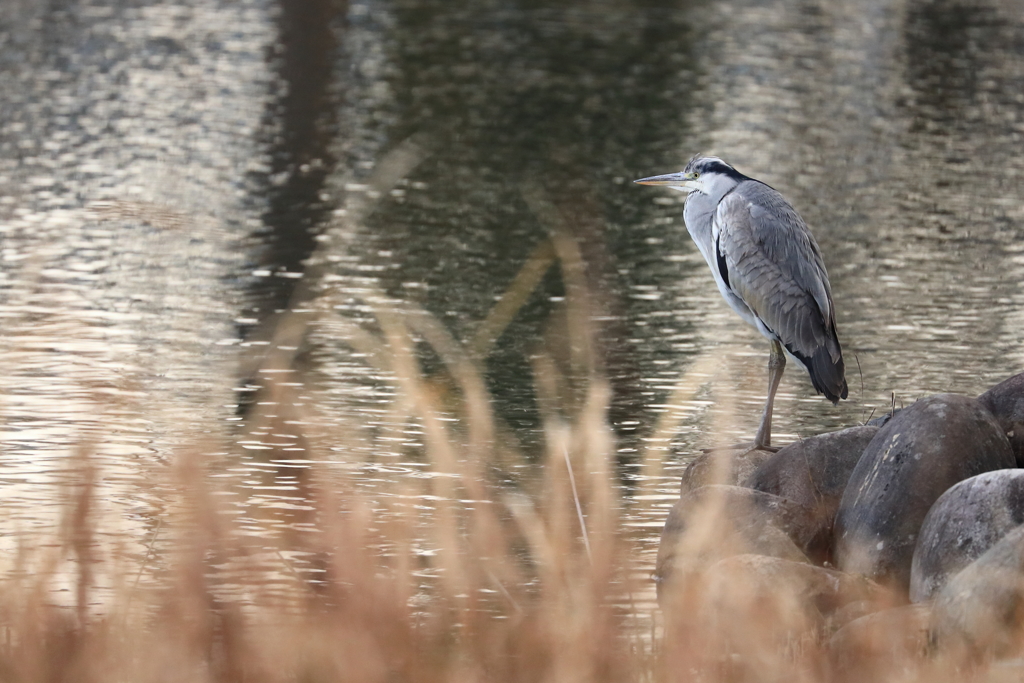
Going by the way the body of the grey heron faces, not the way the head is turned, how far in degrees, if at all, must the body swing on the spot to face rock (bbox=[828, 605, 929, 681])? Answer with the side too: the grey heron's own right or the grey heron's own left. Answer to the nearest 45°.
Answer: approximately 90° to the grey heron's own left

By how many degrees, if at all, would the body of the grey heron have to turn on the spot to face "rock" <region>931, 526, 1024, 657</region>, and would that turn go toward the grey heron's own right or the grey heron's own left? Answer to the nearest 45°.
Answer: approximately 90° to the grey heron's own left

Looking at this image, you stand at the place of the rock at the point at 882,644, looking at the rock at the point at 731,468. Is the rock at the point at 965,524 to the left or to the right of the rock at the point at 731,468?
right

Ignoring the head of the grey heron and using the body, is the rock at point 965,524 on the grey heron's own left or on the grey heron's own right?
on the grey heron's own left

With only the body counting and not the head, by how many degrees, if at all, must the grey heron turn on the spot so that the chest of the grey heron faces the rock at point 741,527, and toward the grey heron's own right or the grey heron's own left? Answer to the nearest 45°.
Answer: approximately 90° to the grey heron's own left

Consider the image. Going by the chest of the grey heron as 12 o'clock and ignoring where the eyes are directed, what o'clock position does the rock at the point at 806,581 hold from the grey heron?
The rock is roughly at 9 o'clock from the grey heron.

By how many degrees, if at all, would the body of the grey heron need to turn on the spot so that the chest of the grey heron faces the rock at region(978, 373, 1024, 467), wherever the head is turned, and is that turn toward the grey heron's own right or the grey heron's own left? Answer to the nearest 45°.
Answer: approximately 135° to the grey heron's own left

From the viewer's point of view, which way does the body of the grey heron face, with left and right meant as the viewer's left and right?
facing to the left of the viewer
